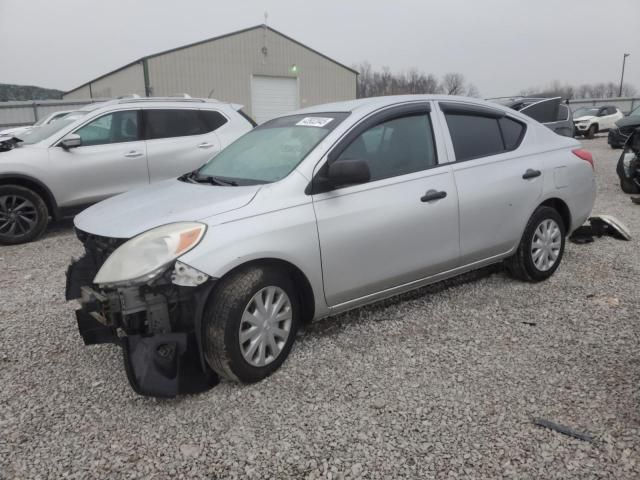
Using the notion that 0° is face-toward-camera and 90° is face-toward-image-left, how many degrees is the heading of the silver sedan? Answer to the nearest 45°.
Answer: approximately 45°

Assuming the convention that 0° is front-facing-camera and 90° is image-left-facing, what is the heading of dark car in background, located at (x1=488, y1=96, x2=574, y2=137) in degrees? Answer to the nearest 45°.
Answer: approximately 45°

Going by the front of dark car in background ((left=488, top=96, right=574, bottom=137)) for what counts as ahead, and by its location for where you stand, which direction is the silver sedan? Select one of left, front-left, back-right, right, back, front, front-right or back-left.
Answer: front-left

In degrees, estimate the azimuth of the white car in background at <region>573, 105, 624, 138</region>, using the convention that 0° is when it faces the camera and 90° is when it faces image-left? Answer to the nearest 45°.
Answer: approximately 45°

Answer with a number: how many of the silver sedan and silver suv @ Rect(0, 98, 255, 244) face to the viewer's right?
0

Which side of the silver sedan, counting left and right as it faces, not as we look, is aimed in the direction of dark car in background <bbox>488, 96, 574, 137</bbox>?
back

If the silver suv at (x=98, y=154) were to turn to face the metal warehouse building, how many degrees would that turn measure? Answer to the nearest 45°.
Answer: approximately 90° to its right

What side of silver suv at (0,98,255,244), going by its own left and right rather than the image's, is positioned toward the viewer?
left

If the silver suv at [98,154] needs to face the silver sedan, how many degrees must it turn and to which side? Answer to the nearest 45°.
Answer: approximately 90° to its left

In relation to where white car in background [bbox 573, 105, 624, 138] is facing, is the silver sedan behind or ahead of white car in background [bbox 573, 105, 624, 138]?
ahead
